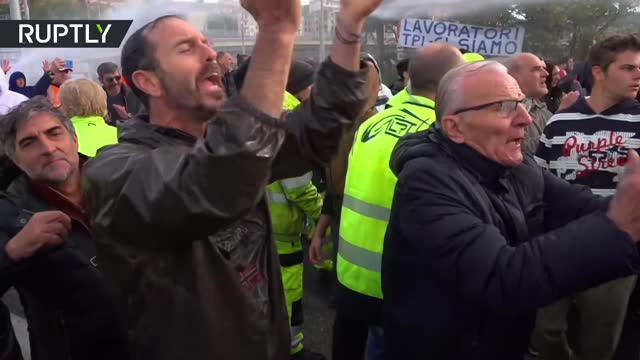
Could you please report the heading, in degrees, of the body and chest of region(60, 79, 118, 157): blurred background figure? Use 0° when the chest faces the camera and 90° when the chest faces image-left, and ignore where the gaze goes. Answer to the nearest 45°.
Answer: approximately 180°

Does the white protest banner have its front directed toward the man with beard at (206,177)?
yes

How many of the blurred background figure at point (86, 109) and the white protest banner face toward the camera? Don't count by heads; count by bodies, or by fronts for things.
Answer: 1

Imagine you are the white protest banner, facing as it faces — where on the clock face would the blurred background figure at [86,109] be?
The blurred background figure is roughly at 1 o'clock from the white protest banner.

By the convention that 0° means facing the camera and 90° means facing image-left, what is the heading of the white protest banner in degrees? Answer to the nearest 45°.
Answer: approximately 0°

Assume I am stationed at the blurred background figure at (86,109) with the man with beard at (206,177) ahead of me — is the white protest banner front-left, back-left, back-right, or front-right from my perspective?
back-left

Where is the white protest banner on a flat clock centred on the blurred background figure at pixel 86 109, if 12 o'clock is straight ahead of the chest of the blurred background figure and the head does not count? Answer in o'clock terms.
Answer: The white protest banner is roughly at 2 o'clock from the blurred background figure.

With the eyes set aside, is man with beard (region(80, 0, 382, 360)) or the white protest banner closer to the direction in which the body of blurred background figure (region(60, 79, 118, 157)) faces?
the white protest banner

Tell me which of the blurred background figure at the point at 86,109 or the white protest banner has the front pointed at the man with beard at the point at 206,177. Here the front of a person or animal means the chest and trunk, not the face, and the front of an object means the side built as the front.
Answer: the white protest banner

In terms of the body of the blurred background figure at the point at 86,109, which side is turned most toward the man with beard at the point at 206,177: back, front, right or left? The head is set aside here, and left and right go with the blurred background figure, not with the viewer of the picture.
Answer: back
